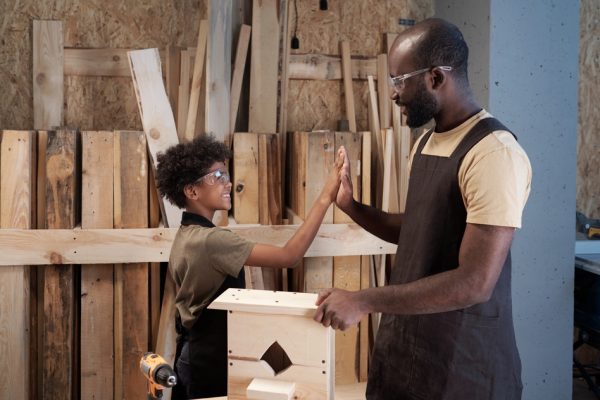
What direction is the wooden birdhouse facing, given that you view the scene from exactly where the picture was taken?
facing the viewer

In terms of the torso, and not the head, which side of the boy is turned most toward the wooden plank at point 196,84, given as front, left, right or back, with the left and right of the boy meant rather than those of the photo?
left

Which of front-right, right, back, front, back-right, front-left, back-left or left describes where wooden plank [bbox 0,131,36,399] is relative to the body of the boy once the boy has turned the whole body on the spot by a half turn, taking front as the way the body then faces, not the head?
front-right

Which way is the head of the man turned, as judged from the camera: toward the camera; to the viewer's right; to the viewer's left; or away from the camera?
to the viewer's left

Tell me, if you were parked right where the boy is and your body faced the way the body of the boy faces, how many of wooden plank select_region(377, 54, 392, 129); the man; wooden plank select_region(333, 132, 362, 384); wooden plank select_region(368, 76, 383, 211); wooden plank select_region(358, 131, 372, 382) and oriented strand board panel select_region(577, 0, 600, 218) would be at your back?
0

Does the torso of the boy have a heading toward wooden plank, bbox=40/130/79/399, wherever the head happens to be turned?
no

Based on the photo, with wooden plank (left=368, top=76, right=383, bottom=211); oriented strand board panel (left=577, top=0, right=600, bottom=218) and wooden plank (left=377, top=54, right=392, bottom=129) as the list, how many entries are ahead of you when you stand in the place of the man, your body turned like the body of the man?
0

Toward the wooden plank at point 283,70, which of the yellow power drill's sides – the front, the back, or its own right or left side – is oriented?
left

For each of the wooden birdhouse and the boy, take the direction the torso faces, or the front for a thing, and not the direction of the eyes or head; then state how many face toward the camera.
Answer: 1

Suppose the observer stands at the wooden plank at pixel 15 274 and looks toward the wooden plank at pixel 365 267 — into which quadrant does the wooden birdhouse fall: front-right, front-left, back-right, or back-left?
front-right

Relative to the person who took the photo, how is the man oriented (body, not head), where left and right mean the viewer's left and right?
facing the viewer and to the left of the viewer

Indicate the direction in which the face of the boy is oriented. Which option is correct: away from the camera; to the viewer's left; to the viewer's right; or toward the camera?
to the viewer's right

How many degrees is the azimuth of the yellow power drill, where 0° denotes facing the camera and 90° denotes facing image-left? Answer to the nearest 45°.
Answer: approximately 315°

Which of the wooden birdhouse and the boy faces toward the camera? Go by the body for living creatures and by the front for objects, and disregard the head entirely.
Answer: the wooden birdhouse

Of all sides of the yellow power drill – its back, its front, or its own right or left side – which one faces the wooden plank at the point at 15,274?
back

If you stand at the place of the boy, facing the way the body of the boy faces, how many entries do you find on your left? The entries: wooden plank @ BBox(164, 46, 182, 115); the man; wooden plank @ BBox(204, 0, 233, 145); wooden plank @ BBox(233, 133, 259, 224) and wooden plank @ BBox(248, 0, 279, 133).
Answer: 4

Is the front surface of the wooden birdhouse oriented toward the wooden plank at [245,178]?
no

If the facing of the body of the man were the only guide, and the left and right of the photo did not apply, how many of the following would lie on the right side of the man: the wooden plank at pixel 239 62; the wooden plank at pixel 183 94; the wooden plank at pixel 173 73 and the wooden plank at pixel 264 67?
4

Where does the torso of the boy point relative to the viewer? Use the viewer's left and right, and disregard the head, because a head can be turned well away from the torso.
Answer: facing to the right of the viewer

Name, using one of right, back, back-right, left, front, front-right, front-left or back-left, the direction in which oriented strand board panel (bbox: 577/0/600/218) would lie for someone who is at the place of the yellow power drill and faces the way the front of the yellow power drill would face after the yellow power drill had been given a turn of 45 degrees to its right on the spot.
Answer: back-left
